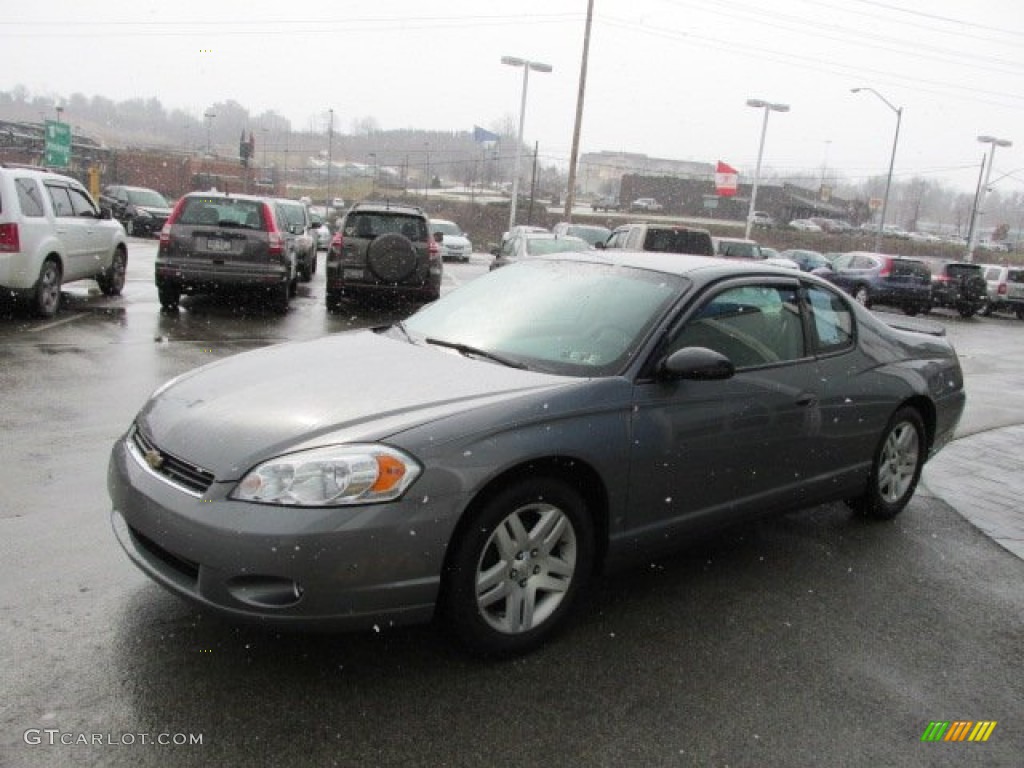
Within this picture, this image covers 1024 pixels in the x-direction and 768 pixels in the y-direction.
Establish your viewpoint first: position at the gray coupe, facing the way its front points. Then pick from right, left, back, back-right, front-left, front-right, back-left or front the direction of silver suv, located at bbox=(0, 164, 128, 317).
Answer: right

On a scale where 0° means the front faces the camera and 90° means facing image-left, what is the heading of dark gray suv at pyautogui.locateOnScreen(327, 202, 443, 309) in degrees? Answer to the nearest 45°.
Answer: approximately 180°

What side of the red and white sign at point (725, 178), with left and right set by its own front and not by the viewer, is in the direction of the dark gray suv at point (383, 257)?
front

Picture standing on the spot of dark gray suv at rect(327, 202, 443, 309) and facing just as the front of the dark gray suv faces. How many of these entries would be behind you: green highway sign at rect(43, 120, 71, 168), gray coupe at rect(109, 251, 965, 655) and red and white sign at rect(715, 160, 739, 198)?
1

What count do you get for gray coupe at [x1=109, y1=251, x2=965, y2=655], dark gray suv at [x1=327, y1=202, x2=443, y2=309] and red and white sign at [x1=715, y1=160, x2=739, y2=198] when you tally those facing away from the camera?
1

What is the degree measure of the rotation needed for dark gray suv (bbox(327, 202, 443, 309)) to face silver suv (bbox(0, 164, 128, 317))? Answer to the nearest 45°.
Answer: approximately 135° to its left

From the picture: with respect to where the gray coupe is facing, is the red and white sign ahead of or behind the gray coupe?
behind

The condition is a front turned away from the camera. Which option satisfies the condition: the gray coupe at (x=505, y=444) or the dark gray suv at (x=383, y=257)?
the dark gray suv

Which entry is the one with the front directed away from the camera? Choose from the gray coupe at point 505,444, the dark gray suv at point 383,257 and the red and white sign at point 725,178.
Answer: the dark gray suv

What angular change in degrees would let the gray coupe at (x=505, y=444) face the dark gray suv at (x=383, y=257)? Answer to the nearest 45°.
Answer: approximately 135° to its right

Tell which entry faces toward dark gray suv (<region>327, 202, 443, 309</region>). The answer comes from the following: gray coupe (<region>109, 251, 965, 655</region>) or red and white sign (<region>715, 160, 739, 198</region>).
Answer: the red and white sign

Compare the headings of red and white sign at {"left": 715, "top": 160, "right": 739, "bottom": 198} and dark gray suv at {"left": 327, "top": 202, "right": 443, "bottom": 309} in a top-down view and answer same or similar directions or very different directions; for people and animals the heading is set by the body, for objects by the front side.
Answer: very different directions

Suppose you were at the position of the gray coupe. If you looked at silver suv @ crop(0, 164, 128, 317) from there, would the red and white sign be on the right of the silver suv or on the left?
right

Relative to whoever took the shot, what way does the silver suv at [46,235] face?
facing away from the viewer and to the right of the viewer

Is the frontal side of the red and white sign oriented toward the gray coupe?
yes
